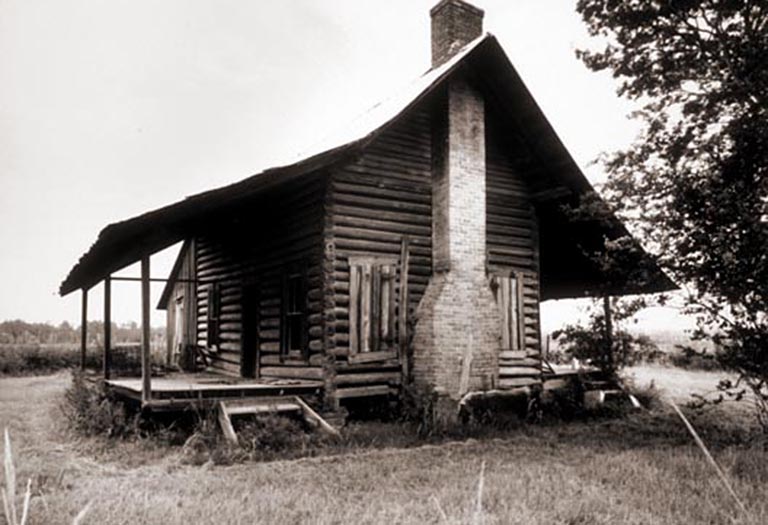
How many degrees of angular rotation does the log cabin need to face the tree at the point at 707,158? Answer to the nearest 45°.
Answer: approximately 90° to its left

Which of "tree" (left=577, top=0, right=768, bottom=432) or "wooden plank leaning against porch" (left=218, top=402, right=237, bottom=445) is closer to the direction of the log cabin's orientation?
the wooden plank leaning against porch

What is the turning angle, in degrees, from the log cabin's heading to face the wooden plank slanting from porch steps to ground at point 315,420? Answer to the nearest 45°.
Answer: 0° — it already faces it

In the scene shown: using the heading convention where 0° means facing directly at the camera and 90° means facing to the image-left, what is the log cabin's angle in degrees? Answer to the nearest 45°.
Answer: approximately 45°

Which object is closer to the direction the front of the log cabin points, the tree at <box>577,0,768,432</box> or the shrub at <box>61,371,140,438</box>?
the shrub

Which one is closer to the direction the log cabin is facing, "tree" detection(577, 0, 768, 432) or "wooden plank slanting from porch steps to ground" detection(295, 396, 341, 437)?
the wooden plank slanting from porch steps to ground
